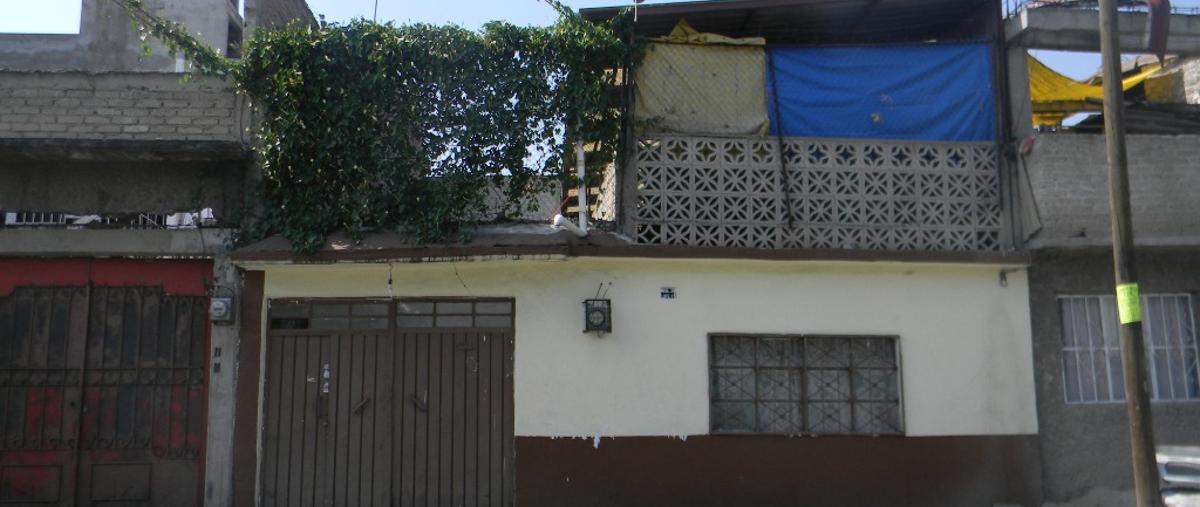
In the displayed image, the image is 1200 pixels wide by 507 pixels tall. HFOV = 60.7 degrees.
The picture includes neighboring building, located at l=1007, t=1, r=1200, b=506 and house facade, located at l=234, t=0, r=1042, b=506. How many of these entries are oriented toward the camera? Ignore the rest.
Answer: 2

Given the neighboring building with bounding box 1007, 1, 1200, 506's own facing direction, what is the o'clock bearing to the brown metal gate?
The brown metal gate is roughly at 2 o'clock from the neighboring building.

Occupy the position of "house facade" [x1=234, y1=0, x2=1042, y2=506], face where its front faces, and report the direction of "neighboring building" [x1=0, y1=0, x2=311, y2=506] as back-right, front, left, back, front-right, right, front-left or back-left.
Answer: right

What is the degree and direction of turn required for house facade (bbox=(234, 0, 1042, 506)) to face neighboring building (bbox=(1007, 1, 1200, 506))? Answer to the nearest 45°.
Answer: approximately 90° to its left

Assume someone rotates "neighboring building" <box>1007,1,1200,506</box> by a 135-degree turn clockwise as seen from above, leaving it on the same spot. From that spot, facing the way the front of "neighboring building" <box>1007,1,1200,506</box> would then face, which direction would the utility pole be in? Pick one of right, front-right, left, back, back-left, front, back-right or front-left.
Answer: back-left

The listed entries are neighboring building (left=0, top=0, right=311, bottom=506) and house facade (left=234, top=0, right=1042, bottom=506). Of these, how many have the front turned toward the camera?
2

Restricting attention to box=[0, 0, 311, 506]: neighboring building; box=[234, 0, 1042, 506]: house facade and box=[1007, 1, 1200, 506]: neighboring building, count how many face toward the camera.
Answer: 3

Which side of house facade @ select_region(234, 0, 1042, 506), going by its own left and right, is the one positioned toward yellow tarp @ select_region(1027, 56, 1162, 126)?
left

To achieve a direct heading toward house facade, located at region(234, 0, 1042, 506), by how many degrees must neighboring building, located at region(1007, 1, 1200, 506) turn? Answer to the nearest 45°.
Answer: approximately 45° to its right

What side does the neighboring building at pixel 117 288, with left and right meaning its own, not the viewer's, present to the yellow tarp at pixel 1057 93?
left

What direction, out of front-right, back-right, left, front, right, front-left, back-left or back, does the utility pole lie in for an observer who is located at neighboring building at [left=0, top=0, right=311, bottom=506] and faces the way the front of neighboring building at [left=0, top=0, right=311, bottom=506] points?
front-left

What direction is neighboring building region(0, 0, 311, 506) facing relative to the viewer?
toward the camera

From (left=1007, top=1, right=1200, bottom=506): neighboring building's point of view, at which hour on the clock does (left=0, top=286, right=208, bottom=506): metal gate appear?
The metal gate is roughly at 2 o'clock from the neighboring building.
